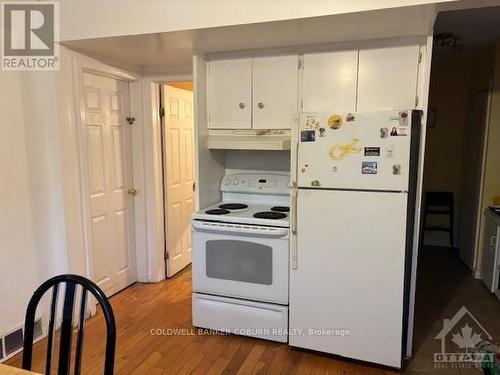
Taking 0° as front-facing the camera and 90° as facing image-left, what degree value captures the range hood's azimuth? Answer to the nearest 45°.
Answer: approximately 0°

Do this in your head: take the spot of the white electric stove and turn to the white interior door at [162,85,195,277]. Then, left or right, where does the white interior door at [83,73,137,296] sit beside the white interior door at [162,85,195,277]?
left

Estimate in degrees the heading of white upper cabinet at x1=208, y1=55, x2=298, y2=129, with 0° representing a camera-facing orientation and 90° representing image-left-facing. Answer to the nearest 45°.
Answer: approximately 0°

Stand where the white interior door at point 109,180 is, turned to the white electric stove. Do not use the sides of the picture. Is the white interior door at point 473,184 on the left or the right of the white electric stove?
left
